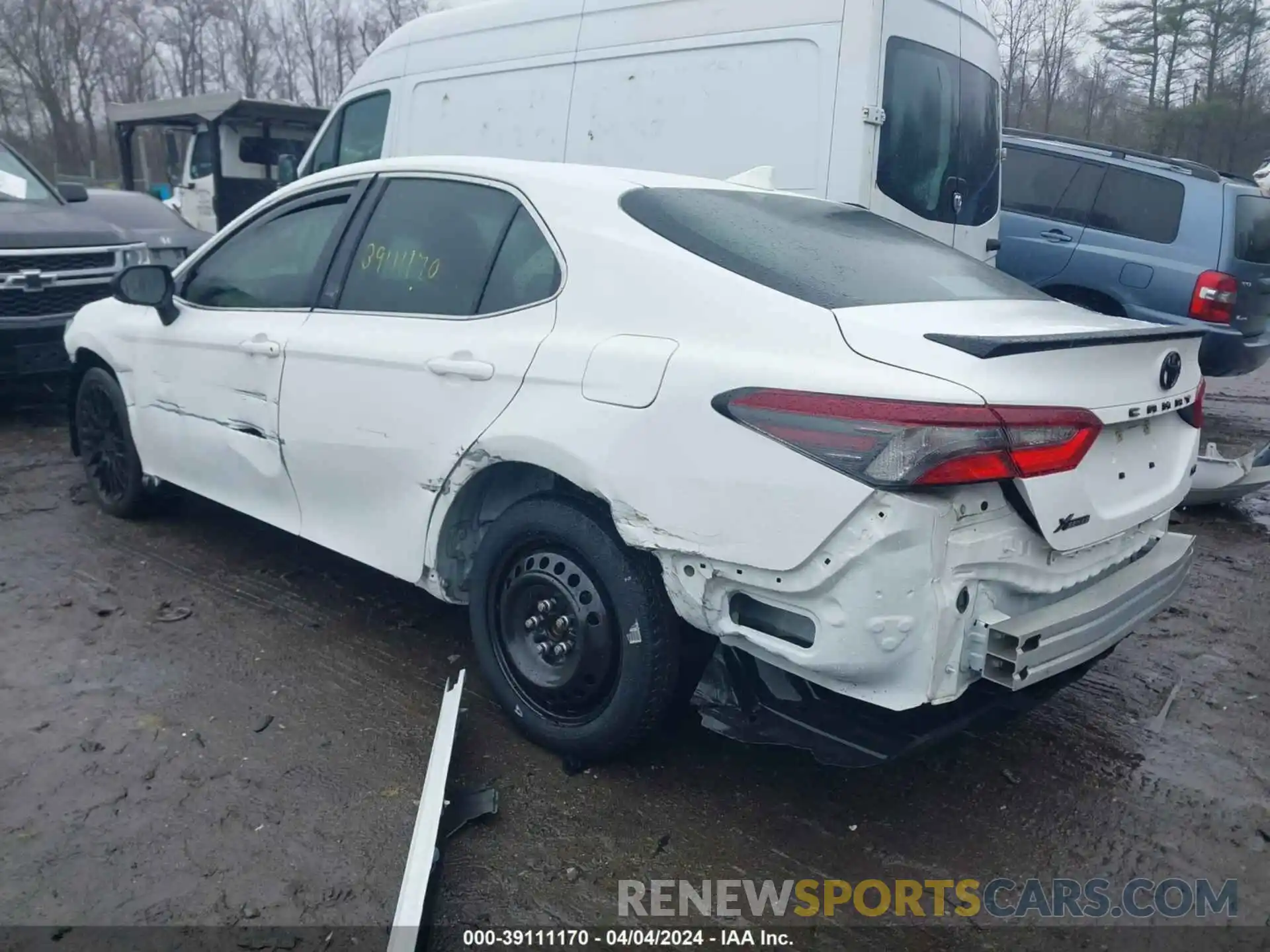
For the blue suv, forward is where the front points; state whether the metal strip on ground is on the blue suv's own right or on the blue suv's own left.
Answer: on the blue suv's own left

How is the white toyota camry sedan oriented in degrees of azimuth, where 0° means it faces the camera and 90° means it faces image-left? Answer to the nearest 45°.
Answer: approximately 135°

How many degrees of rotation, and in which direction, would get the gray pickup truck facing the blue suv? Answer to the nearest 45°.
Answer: approximately 45° to its left

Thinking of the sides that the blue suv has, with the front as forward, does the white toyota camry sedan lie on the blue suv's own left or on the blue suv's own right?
on the blue suv's own left

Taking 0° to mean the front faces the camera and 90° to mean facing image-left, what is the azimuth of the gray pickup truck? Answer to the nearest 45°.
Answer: approximately 315°
